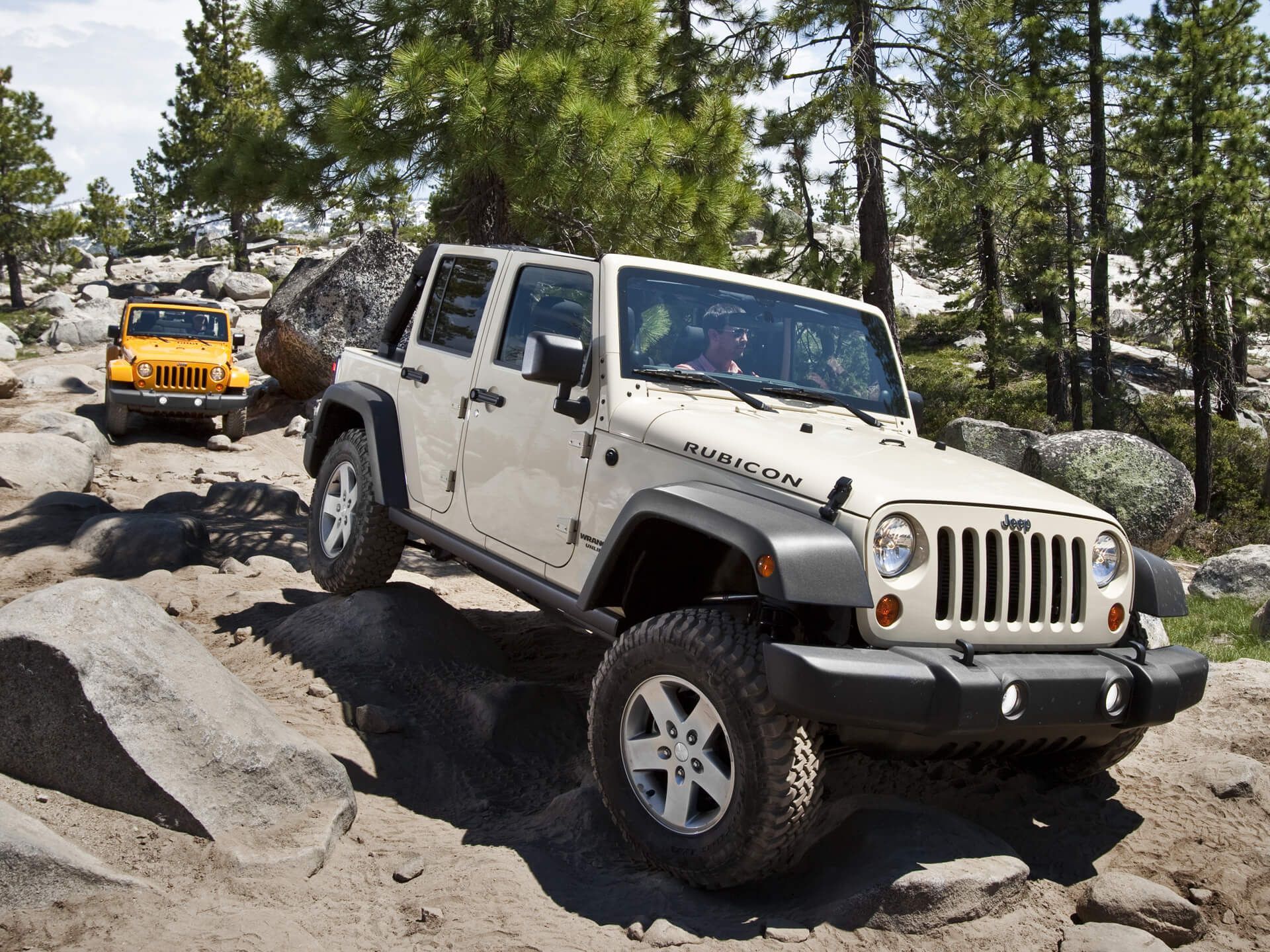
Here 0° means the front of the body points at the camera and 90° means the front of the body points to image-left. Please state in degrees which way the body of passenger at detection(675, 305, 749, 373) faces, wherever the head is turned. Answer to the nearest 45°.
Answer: approximately 315°

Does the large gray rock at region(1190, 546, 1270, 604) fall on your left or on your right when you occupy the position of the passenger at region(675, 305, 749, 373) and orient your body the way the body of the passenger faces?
on your left

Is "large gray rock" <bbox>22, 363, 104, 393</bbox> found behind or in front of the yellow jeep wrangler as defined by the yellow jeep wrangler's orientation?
behind

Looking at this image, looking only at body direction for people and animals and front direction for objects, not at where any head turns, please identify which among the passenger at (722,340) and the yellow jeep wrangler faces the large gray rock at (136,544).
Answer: the yellow jeep wrangler

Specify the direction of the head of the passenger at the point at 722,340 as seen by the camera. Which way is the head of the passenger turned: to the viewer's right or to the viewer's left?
to the viewer's right

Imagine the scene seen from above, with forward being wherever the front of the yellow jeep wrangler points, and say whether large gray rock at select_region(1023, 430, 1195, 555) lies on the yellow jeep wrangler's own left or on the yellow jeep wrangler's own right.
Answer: on the yellow jeep wrangler's own left

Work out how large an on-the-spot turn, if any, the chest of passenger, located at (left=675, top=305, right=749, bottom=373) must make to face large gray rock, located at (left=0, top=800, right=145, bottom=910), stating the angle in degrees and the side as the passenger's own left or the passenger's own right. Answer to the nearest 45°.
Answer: approximately 90° to the passenger's own right

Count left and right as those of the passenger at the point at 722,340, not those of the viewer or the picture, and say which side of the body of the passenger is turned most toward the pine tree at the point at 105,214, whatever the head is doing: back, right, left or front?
back

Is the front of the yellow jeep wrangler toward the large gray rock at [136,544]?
yes

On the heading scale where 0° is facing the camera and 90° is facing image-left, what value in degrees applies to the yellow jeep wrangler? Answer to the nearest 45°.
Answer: approximately 0°

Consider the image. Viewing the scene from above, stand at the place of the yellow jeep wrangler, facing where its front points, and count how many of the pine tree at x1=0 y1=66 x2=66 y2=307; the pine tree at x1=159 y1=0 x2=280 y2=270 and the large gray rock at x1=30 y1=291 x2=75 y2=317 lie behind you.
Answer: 3
